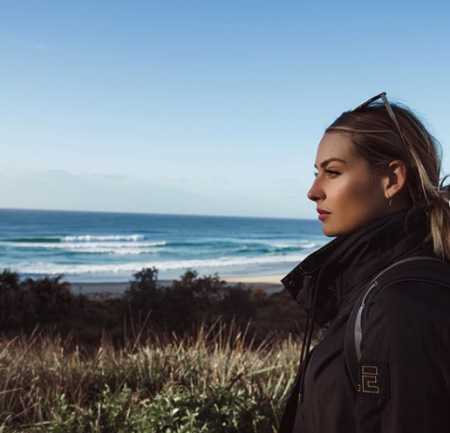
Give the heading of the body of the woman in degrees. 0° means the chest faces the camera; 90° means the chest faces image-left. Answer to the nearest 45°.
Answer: approximately 90°

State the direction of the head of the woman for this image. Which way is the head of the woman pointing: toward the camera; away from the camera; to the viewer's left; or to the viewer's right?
to the viewer's left
